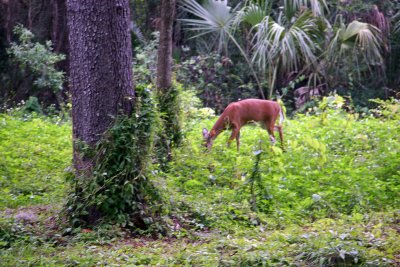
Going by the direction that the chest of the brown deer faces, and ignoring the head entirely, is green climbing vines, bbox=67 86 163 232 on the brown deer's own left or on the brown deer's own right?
on the brown deer's own left

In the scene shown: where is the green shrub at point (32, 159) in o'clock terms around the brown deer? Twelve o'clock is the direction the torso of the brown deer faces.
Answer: The green shrub is roughly at 11 o'clock from the brown deer.

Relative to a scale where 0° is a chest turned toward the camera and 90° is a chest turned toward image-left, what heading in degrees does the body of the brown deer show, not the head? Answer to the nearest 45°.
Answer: approximately 90°

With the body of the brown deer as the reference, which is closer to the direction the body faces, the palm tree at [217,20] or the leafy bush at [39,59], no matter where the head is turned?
the leafy bush

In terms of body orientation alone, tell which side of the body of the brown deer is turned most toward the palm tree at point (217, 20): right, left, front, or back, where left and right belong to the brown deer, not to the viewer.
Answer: right

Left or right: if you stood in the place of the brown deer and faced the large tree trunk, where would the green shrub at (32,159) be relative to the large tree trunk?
right

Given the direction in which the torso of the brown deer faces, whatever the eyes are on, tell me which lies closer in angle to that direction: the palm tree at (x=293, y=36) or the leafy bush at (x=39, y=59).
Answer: the leafy bush

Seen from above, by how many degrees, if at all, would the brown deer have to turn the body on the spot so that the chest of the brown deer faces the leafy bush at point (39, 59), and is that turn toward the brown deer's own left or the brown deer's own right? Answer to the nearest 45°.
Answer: approximately 45° to the brown deer's own right

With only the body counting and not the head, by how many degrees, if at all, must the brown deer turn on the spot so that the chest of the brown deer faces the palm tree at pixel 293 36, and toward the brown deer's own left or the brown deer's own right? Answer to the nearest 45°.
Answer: approximately 90° to the brown deer's own right

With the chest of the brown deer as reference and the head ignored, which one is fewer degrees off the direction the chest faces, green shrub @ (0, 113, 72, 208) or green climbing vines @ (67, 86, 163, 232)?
the green shrub
